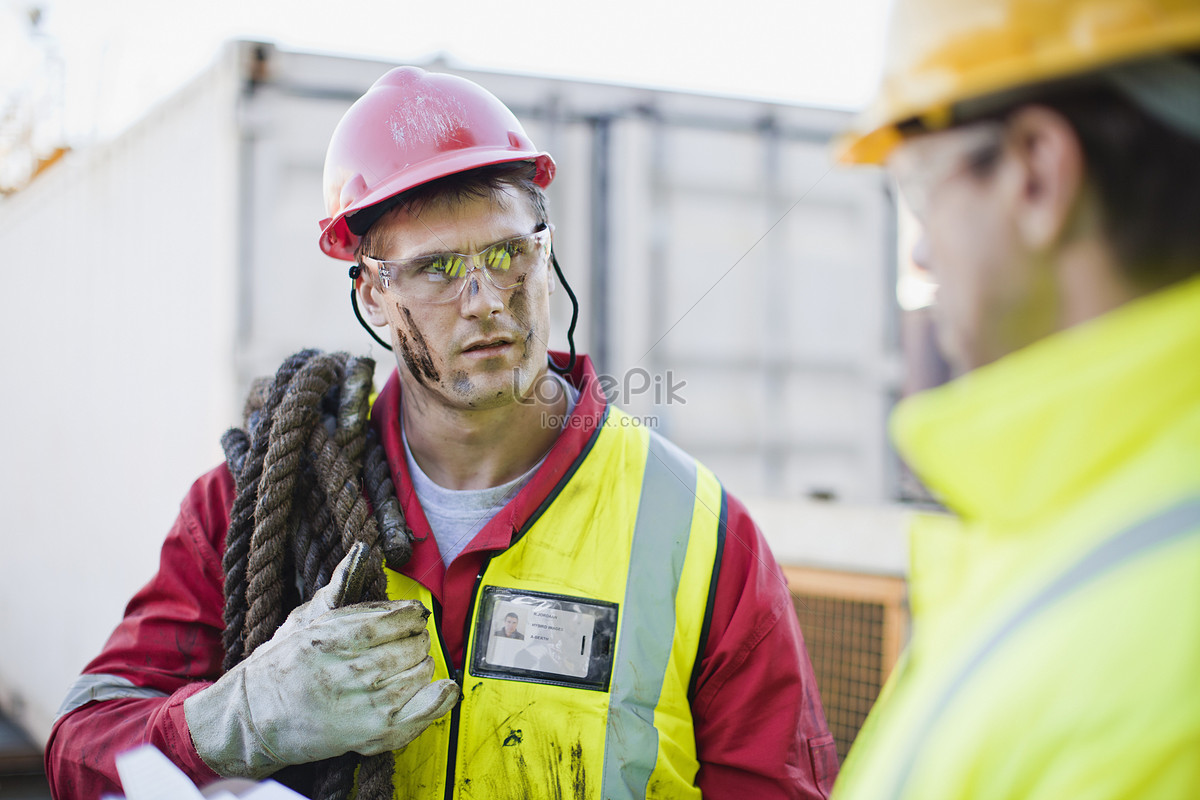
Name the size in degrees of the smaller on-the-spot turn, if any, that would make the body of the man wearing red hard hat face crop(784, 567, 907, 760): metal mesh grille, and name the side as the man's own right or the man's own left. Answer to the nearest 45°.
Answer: approximately 135° to the man's own left

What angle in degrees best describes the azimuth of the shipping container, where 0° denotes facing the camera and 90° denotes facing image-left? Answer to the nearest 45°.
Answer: approximately 315°

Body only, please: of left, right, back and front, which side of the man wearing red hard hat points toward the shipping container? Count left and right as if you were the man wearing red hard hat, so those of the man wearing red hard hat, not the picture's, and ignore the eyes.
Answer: back

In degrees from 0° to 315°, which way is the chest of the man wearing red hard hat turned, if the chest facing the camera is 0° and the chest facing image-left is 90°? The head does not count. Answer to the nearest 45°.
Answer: approximately 0°

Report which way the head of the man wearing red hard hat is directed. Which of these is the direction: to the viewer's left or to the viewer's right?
to the viewer's right

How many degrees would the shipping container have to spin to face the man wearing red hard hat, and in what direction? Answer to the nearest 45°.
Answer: approximately 45° to its right
